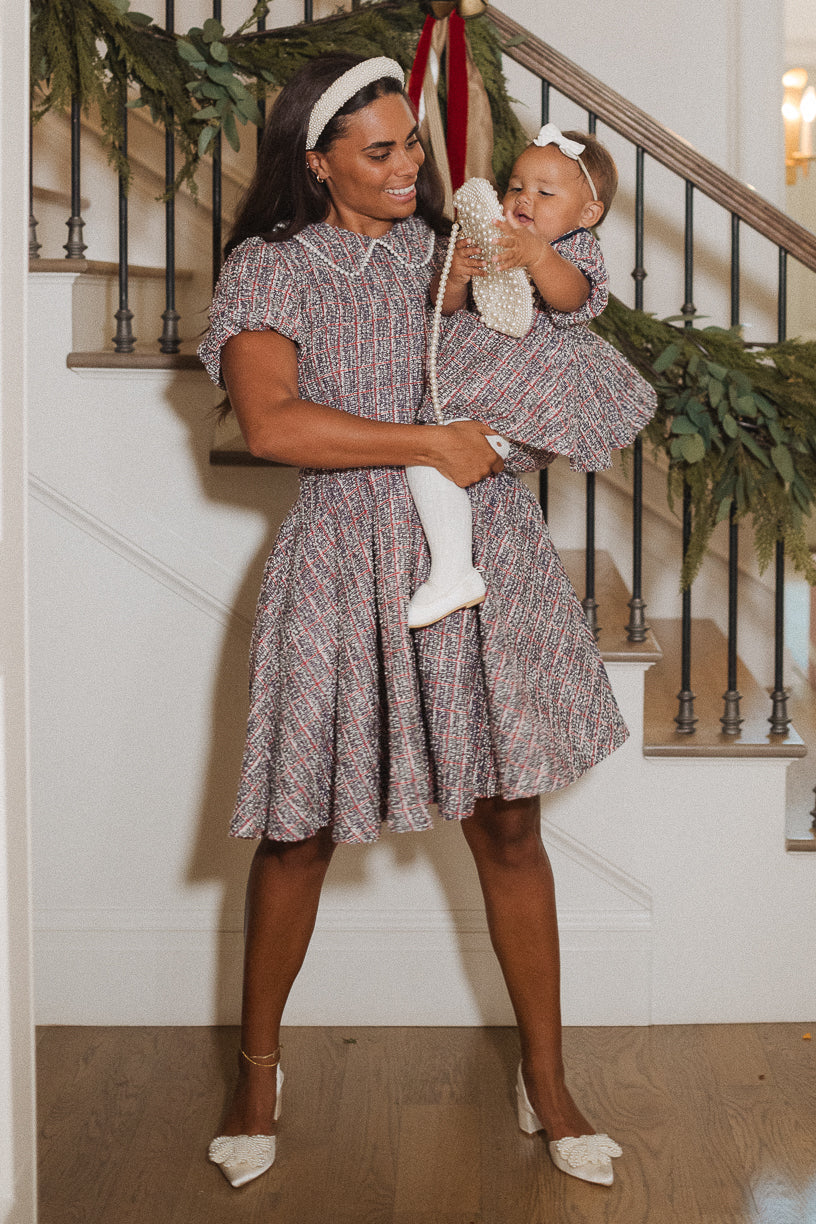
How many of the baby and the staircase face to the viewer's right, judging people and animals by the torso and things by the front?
1

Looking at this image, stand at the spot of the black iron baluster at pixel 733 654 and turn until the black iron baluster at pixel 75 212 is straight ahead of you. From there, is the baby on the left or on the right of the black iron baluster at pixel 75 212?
left

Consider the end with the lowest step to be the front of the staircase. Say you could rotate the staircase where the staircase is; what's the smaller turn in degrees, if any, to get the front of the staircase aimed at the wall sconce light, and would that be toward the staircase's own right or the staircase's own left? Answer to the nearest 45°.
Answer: approximately 45° to the staircase's own left

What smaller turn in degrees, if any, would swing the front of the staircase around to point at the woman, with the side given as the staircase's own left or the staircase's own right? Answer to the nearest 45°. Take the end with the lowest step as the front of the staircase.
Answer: approximately 45° to the staircase's own right

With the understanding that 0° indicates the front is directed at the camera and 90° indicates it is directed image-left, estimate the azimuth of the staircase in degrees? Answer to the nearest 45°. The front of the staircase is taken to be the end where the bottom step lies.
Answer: approximately 270°

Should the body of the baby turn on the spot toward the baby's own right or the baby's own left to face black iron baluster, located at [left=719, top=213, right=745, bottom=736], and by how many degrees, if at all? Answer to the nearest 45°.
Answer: approximately 180°

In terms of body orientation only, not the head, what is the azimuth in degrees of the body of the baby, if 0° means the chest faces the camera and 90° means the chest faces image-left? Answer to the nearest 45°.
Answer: approximately 45°

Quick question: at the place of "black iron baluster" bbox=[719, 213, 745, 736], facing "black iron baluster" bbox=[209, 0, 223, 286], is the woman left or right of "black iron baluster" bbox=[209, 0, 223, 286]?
left
